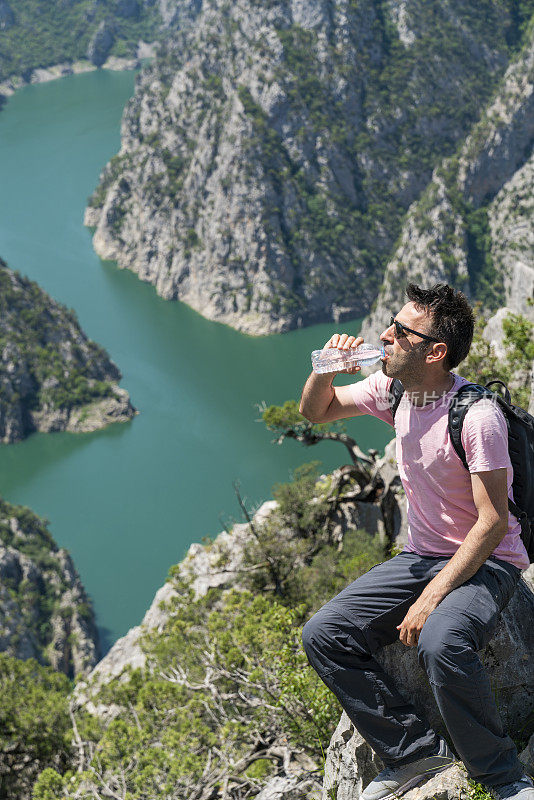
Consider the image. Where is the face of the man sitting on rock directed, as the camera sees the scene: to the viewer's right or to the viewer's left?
to the viewer's left

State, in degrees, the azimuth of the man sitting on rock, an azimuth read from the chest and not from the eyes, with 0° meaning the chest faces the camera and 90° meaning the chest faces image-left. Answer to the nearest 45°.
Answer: approximately 45°
